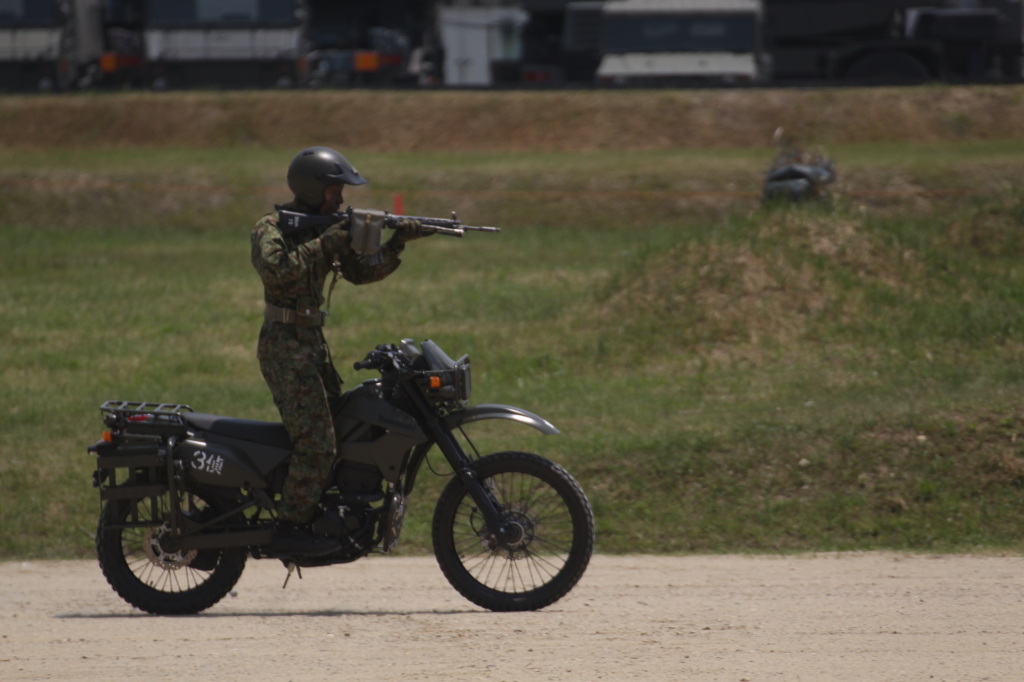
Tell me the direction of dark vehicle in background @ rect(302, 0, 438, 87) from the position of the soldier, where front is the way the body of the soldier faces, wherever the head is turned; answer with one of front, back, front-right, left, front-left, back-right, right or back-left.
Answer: left

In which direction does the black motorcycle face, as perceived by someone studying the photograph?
facing to the right of the viewer

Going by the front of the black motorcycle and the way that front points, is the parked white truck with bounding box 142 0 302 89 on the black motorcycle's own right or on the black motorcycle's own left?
on the black motorcycle's own left

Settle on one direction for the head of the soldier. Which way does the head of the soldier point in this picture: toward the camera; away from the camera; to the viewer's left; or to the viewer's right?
to the viewer's right

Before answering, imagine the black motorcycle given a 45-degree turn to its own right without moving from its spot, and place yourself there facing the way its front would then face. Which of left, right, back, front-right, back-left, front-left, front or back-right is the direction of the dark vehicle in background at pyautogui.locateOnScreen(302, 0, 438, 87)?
back-left

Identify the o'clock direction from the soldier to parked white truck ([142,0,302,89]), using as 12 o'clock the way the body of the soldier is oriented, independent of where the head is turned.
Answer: The parked white truck is roughly at 9 o'clock from the soldier.

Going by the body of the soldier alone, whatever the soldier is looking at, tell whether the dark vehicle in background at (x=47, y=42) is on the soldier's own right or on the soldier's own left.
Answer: on the soldier's own left

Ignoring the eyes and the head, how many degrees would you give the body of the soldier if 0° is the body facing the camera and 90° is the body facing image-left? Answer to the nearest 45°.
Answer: approximately 270°
